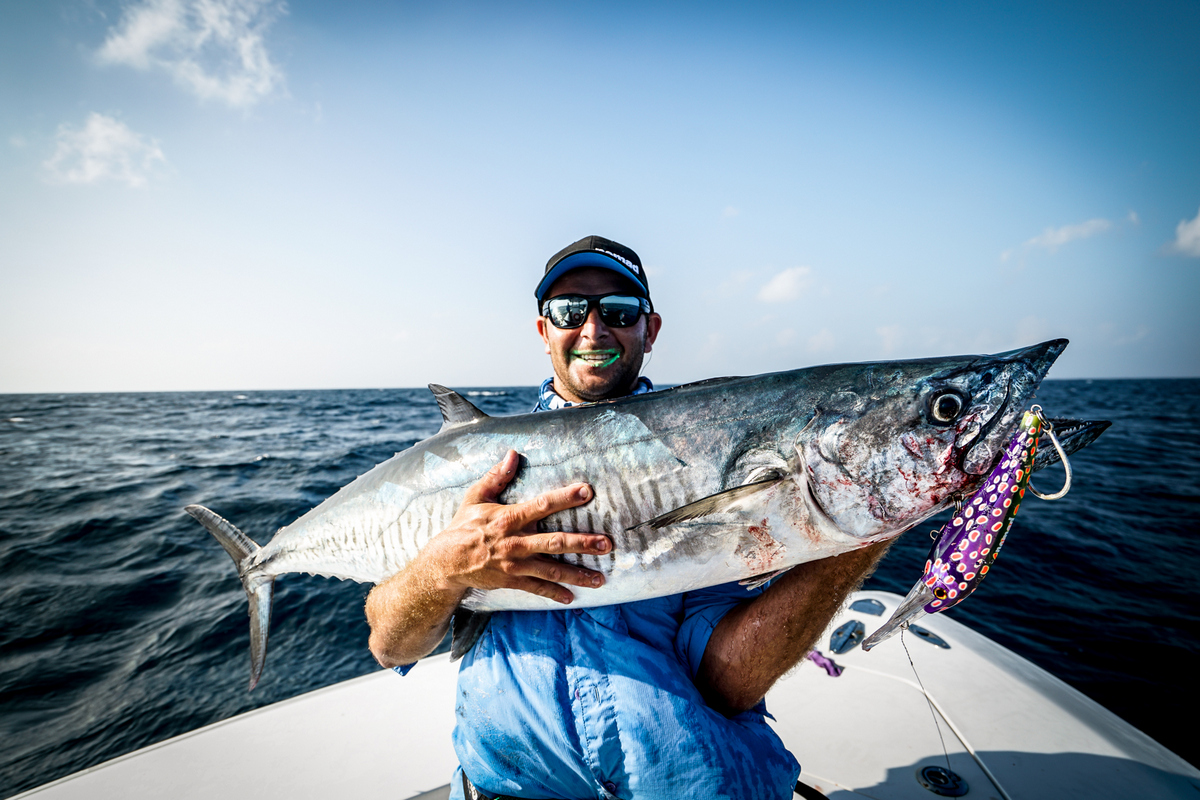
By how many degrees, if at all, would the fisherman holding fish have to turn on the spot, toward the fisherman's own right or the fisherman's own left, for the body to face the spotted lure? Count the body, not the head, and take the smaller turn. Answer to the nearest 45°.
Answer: approximately 90° to the fisherman's own left

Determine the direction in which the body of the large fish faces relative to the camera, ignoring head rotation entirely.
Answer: to the viewer's right

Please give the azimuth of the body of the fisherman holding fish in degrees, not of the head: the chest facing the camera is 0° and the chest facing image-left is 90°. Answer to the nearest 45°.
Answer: approximately 0°
